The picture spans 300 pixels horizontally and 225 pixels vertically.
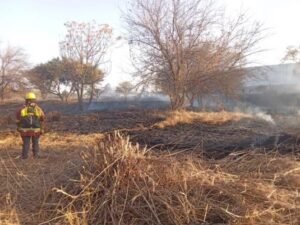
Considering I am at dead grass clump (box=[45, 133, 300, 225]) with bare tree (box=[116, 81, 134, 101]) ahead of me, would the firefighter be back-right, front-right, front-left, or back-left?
front-left

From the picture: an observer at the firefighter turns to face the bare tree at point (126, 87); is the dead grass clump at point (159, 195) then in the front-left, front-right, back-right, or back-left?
back-right

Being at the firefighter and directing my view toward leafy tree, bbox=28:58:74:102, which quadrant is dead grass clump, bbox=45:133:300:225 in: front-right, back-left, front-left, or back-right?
back-right

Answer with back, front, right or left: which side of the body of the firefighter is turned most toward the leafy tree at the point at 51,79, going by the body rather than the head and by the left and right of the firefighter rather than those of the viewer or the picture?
front
